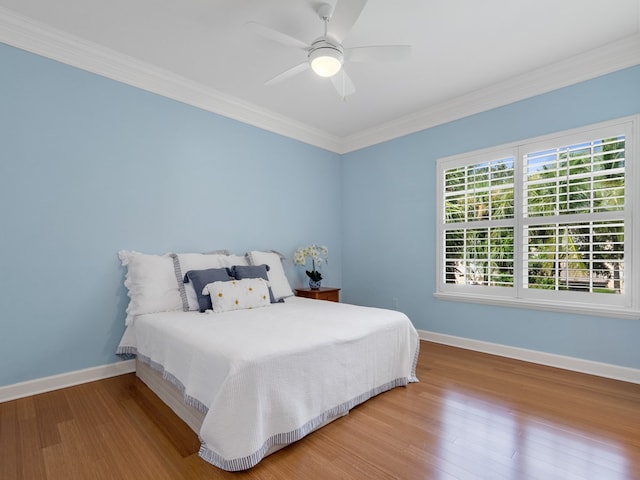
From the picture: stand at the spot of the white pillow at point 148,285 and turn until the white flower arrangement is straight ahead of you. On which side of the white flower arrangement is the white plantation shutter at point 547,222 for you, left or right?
right

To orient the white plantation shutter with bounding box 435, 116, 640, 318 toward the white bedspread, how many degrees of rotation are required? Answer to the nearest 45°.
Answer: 0° — it already faces it

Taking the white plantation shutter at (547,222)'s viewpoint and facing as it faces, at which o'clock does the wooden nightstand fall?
The wooden nightstand is roughly at 3 o'clock from the white plantation shutter.

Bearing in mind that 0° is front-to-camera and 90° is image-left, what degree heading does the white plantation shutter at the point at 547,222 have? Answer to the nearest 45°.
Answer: approximately 45°

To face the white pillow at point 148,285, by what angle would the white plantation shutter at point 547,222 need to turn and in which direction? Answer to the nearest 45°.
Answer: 0° — it already faces it

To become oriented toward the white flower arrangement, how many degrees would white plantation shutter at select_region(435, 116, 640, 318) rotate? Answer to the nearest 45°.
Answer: approximately 45° to its right
